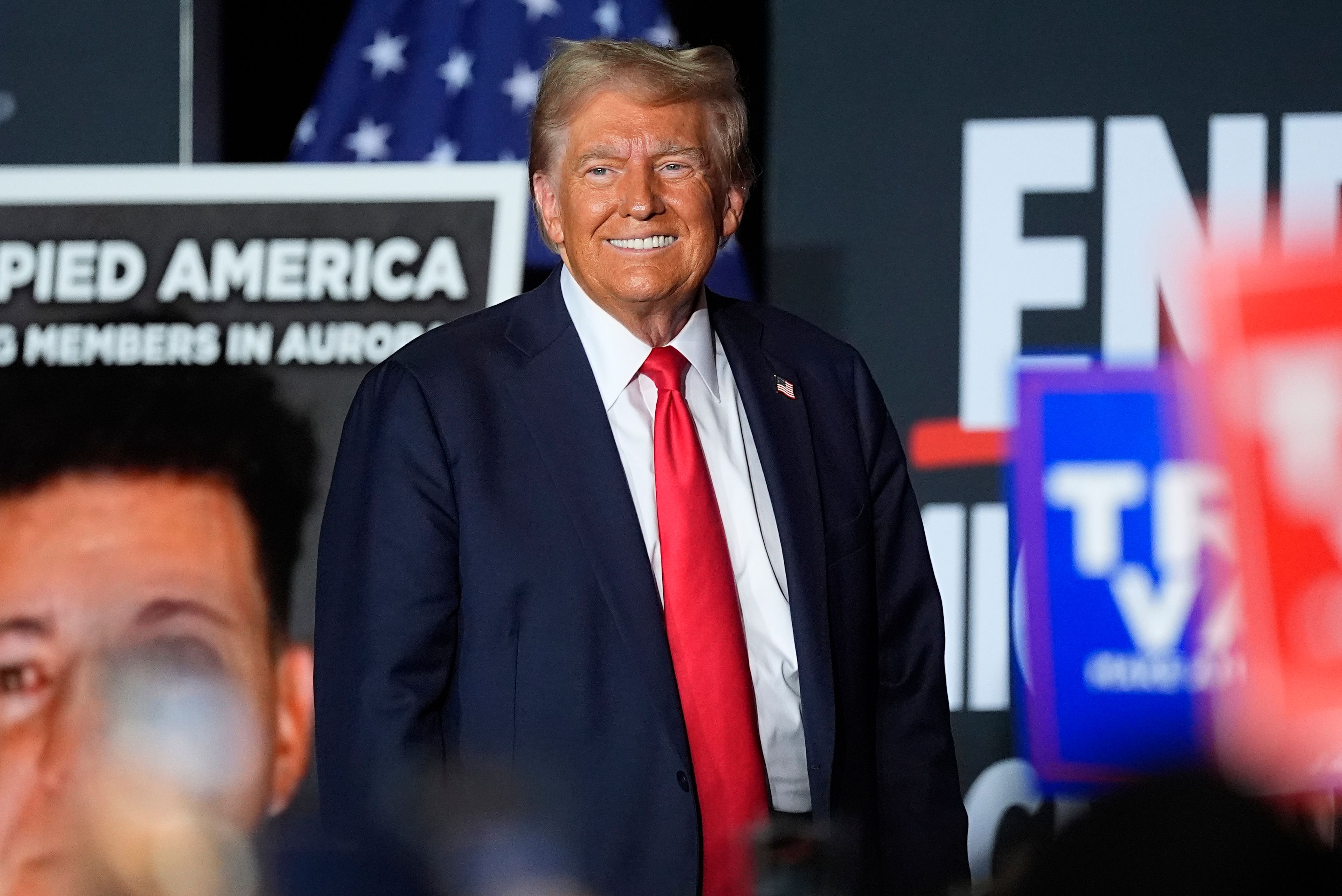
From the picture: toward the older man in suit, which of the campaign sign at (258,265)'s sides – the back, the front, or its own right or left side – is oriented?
front

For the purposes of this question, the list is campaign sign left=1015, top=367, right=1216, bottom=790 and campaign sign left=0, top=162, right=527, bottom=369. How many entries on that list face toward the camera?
2

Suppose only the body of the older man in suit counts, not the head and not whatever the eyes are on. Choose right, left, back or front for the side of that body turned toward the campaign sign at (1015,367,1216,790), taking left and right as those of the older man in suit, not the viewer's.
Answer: left

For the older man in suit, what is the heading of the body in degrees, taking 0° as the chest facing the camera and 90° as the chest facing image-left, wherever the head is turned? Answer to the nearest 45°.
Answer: approximately 315°

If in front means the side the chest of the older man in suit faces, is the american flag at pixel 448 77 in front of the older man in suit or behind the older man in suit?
behind

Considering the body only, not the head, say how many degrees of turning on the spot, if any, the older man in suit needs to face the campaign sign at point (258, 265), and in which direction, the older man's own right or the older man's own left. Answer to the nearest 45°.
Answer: approximately 180°
